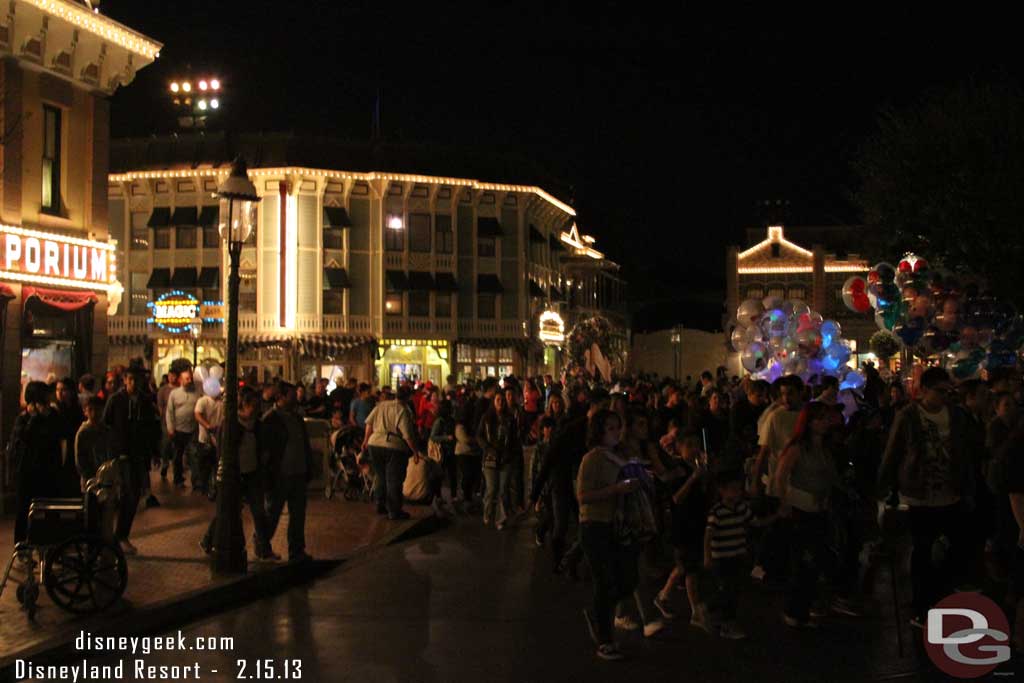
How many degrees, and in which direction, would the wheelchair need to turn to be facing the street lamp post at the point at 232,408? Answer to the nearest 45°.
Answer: approximately 135° to its right

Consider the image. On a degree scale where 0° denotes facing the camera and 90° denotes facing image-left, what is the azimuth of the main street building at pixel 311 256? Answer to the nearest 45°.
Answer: approximately 0°

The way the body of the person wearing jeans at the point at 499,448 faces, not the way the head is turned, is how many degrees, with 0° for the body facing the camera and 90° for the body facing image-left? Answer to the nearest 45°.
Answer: approximately 0°

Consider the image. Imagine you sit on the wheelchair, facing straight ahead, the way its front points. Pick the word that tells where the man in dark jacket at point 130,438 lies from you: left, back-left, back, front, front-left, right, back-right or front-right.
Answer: right

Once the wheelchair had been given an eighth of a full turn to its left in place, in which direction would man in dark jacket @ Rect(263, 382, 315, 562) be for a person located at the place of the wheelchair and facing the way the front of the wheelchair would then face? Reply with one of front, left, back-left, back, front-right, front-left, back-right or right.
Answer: back

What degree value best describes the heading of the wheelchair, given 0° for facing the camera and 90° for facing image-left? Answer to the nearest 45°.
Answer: approximately 90°

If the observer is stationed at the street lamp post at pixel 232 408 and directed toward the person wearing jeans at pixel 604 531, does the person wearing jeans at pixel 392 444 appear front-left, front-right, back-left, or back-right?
back-left

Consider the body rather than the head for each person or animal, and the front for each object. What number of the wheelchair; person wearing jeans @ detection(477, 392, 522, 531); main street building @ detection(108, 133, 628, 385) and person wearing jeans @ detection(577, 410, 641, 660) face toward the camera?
2
